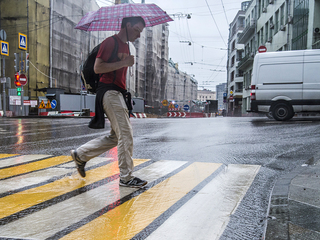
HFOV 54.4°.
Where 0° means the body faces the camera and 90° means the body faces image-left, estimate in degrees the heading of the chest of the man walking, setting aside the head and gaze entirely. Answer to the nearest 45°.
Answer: approximately 270°

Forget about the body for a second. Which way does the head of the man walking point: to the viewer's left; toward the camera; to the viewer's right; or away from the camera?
to the viewer's right
